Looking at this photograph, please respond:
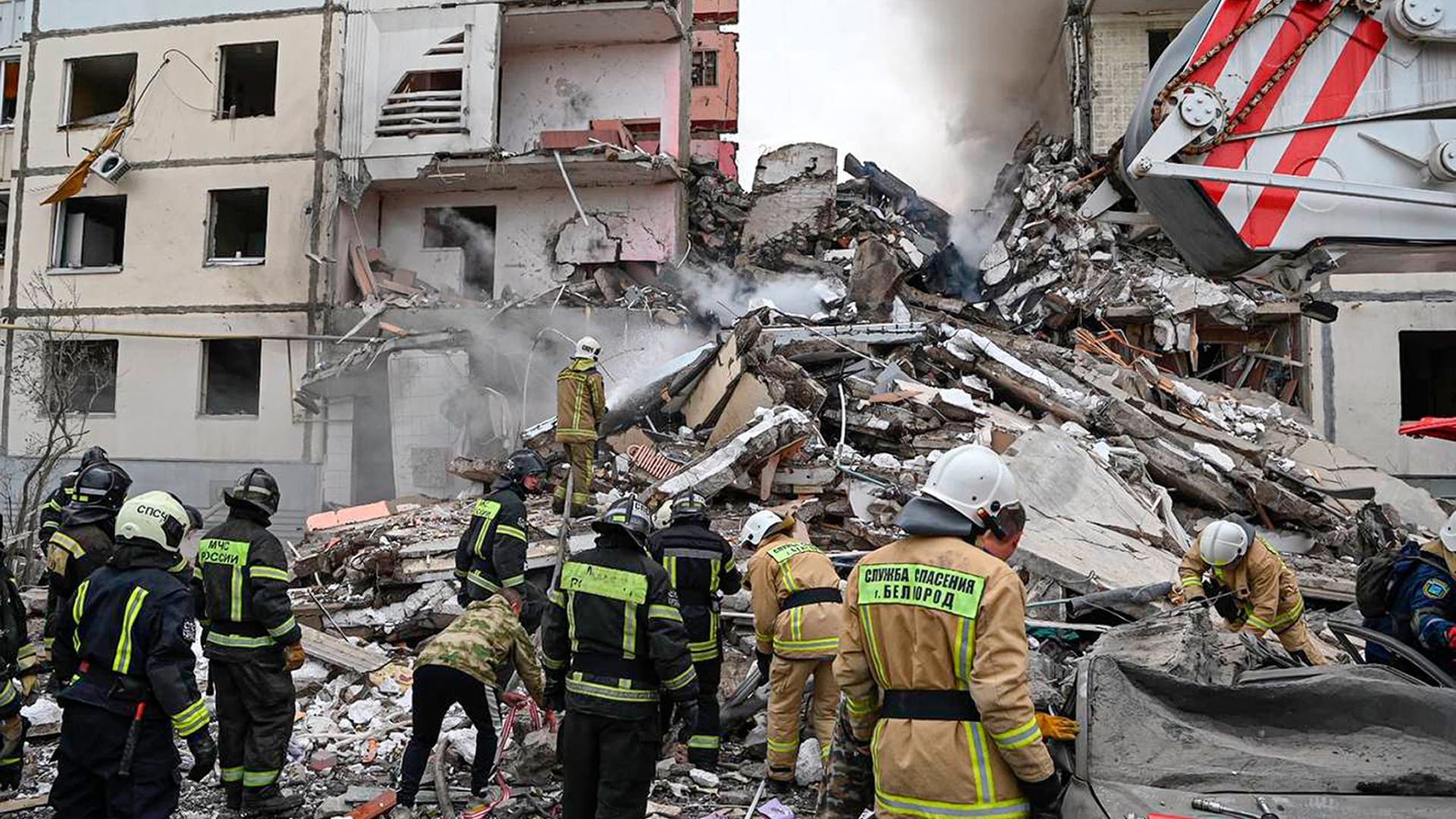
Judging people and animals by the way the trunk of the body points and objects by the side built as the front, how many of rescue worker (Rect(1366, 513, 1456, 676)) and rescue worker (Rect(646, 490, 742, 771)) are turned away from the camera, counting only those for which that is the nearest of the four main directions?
1

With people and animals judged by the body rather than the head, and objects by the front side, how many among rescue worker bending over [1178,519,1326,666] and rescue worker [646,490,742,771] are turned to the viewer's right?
0

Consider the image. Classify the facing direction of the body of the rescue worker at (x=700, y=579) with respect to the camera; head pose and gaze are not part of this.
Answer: away from the camera

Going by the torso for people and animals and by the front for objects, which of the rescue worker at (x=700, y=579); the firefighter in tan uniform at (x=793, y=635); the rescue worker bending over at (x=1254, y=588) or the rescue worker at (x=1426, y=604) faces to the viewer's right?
the rescue worker at (x=1426, y=604)

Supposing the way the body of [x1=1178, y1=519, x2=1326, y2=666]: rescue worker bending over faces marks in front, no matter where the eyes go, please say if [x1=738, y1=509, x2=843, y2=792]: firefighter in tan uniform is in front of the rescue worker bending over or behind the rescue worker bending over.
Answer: in front

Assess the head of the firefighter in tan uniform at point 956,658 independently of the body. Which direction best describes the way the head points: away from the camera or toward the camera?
away from the camera

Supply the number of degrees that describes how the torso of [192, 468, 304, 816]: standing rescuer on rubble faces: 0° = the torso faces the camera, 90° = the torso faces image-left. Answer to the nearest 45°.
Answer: approximately 225°

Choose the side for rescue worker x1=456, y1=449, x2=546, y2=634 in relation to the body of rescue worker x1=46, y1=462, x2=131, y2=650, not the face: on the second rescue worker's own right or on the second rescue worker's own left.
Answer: on the second rescue worker's own right

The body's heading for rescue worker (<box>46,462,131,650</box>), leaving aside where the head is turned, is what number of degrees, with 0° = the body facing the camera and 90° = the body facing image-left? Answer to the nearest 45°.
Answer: approximately 225°

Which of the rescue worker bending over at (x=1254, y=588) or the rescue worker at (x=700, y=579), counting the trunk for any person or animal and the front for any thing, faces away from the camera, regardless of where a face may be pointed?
the rescue worker

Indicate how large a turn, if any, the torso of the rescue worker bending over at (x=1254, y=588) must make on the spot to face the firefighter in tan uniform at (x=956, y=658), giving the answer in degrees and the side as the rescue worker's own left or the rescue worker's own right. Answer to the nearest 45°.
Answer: approximately 45° to the rescue worker's own left

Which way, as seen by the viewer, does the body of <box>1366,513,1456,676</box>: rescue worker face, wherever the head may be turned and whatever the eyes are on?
to the viewer's right

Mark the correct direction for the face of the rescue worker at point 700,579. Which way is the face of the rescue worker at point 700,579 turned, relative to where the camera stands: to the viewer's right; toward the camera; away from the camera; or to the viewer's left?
away from the camera

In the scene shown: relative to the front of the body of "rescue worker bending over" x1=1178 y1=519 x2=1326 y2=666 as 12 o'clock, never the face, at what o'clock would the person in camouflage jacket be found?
The person in camouflage jacket is roughly at 12 o'clock from the rescue worker bending over.

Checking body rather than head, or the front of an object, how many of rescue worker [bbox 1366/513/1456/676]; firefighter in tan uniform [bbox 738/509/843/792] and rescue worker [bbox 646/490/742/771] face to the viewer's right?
1
